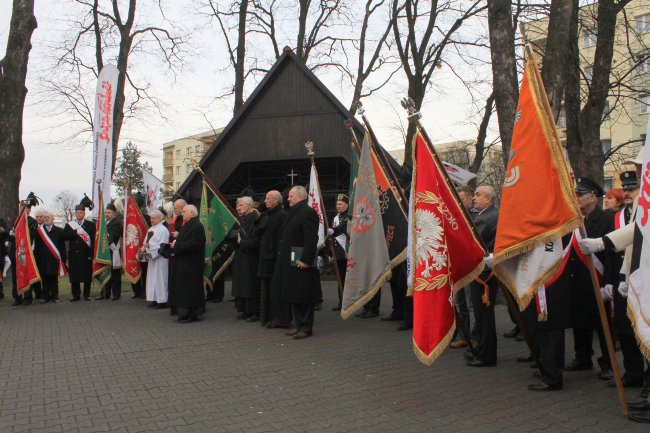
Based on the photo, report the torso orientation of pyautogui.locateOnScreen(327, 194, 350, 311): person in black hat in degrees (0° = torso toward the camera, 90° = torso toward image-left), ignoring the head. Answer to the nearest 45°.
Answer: approximately 45°

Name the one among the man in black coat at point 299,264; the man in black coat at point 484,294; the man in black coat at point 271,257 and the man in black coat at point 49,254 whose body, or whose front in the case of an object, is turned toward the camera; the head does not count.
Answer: the man in black coat at point 49,254

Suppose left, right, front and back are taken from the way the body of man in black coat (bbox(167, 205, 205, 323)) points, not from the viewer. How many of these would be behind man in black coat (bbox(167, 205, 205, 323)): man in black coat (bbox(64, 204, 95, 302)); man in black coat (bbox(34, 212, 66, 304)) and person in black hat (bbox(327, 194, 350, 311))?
1

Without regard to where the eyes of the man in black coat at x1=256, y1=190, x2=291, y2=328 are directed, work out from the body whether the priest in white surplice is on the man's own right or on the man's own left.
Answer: on the man's own right

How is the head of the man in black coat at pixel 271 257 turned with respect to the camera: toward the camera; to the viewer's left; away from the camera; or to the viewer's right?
to the viewer's left

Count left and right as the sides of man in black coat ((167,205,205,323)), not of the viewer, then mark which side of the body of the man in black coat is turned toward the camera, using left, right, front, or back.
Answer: left

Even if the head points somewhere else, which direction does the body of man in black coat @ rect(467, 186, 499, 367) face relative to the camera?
to the viewer's left

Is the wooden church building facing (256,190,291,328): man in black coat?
yes

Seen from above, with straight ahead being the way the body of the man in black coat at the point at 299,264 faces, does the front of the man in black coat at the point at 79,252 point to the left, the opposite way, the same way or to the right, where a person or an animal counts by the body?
to the left

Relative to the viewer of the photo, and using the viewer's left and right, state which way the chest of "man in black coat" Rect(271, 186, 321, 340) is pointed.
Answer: facing to the left of the viewer

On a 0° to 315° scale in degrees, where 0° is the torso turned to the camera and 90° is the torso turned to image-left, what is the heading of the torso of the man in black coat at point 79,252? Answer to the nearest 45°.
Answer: approximately 0°

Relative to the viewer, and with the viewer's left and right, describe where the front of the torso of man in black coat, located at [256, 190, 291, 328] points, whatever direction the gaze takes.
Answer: facing to the left of the viewer

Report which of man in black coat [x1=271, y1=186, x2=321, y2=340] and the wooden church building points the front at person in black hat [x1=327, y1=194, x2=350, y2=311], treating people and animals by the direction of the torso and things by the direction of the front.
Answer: the wooden church building
